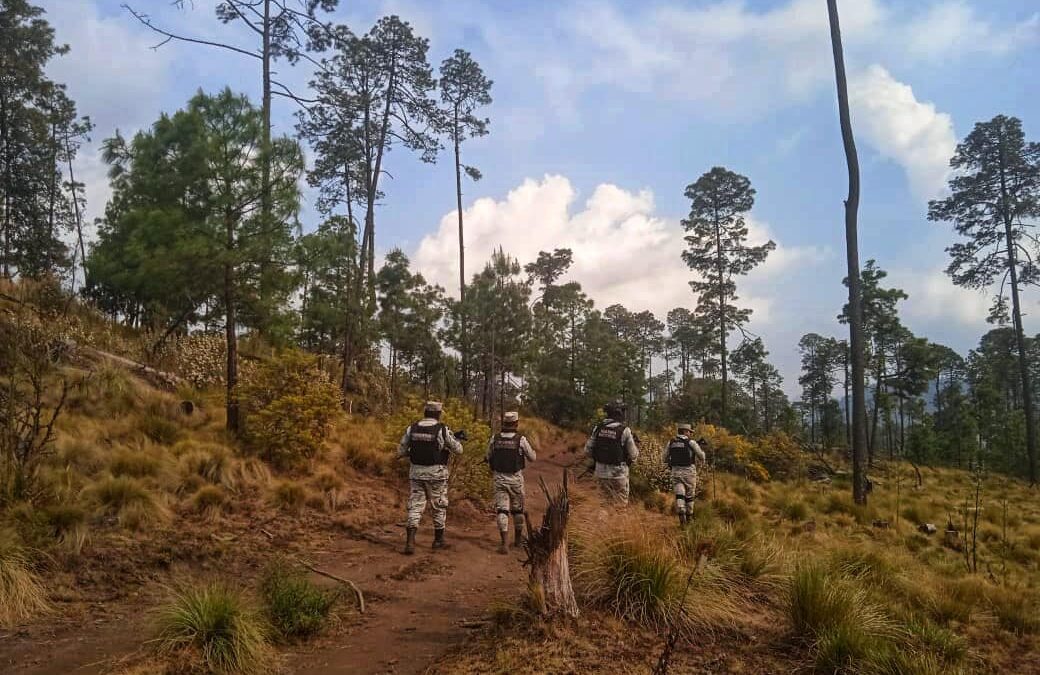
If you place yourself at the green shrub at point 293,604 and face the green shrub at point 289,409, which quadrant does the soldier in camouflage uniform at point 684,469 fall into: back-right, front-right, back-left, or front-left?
front-right

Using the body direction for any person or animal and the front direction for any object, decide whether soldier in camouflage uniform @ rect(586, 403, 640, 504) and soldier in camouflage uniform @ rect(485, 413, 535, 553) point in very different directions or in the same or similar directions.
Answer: same or similar directions

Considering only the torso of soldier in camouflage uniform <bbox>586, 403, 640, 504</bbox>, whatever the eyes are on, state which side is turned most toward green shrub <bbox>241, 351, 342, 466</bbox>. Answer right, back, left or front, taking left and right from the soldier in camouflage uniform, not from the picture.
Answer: left

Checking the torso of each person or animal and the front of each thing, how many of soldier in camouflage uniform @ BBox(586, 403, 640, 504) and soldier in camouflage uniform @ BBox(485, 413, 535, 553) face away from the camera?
2

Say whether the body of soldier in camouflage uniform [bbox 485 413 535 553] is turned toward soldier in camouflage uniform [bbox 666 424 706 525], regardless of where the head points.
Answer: no

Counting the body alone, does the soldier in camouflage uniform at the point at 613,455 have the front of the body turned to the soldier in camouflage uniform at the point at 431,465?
no

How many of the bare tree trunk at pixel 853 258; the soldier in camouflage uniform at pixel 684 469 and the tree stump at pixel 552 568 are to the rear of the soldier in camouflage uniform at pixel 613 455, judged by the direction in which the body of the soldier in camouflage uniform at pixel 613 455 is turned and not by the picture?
1

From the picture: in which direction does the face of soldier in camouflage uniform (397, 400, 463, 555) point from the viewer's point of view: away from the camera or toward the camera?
away from the camera

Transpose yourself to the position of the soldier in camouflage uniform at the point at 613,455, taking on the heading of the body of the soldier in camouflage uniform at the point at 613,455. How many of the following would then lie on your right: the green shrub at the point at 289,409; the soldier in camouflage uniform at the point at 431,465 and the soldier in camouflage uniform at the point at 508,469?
0

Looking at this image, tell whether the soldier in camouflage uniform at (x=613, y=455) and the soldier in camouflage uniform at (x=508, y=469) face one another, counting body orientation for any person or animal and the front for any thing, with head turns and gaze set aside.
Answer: no

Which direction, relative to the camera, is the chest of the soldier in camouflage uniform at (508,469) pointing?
away from the camera

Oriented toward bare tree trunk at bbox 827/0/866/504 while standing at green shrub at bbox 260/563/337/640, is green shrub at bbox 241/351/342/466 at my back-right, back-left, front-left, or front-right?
front-left

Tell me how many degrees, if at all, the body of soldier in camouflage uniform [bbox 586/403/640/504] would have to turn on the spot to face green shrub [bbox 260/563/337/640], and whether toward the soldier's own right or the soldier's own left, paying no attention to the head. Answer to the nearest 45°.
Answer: approximately 135° to the soldier's own left

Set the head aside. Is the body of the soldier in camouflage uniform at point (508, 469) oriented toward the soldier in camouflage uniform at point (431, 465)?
no

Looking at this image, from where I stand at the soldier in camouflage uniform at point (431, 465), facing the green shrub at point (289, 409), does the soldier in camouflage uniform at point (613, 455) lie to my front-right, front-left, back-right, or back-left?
back-right

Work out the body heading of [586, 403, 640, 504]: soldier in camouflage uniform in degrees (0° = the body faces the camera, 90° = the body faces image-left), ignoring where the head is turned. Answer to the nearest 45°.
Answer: approximately 180°
